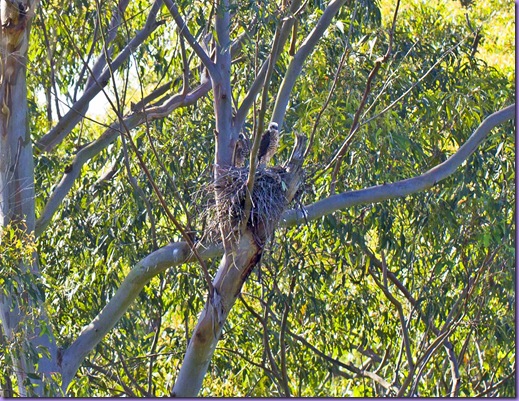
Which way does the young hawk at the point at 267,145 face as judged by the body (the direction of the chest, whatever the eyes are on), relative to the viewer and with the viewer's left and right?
facing the viewer and to the right of the viewer

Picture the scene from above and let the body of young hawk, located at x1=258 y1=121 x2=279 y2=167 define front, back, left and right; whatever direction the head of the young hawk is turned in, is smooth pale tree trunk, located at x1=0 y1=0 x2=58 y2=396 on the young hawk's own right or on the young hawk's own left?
on the young hawk's own right

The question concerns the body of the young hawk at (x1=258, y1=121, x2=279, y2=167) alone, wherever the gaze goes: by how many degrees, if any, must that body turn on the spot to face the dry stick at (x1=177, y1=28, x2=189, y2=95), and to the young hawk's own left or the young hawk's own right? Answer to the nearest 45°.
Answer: approximately 90° to the young hawk's own right

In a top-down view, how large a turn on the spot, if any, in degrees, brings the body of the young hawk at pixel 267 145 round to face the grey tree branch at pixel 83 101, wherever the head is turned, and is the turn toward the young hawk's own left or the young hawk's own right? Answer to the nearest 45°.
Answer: approximately 135° to the young hawk's own right
